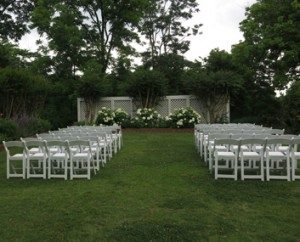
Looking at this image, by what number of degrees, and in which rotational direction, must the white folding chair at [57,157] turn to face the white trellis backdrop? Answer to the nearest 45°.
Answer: approximately 45° to its right

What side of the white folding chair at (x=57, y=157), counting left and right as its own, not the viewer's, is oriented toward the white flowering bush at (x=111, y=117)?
front

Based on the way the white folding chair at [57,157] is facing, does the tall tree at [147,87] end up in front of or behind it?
in front

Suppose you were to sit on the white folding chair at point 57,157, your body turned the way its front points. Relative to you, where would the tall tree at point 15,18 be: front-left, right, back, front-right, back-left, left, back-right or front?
front

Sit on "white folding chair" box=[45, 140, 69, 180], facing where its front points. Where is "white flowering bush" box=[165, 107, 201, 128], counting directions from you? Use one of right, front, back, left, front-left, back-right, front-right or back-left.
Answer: front-right

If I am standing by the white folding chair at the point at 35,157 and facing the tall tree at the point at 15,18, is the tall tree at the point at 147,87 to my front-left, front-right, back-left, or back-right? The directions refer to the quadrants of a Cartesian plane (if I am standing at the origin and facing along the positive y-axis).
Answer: front-right

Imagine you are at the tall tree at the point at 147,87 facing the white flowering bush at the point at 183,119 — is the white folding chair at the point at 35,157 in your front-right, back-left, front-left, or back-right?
front-right

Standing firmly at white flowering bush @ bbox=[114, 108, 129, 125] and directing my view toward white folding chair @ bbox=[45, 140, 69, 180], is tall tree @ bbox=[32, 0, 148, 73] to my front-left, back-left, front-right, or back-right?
back-right

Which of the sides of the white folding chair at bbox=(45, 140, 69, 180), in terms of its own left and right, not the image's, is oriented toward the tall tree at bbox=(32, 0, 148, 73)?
front

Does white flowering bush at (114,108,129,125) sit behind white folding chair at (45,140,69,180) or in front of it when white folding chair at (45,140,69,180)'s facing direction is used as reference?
in front

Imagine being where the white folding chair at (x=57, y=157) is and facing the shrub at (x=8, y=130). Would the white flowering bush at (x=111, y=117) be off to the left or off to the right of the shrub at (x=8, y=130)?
right

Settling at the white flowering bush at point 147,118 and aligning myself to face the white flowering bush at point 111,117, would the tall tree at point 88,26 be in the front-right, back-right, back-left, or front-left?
front-right

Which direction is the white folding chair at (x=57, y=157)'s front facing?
away from the camera

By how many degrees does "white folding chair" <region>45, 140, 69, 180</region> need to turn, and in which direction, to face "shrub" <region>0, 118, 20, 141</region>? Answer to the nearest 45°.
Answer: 0° — it already faces it
